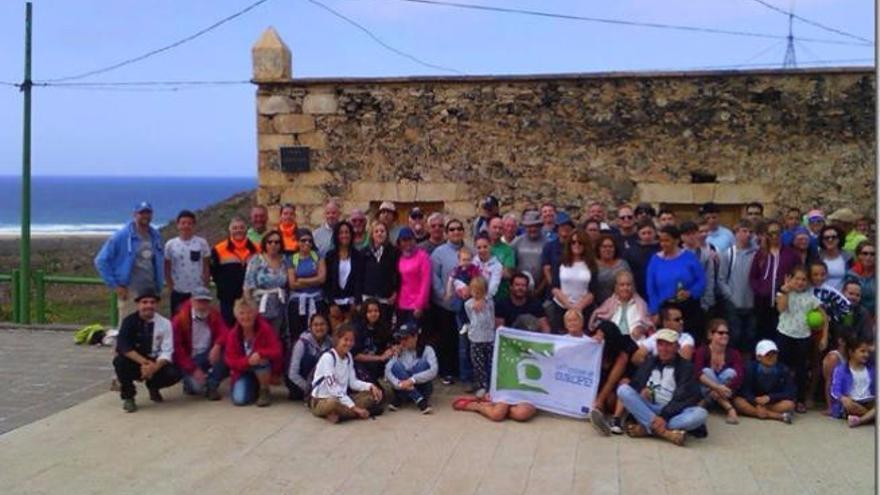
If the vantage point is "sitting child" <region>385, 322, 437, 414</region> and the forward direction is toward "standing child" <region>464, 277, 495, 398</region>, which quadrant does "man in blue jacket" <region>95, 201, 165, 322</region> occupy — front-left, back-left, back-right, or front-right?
back-left

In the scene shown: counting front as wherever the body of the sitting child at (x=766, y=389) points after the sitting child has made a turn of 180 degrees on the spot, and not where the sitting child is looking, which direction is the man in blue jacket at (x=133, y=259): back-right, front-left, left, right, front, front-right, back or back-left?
left

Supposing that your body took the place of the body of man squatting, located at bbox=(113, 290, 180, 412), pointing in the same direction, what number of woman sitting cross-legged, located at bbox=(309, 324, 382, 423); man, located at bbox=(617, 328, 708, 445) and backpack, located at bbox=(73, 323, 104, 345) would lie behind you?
1

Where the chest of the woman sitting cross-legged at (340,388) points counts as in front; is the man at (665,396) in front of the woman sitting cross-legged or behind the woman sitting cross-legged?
in front

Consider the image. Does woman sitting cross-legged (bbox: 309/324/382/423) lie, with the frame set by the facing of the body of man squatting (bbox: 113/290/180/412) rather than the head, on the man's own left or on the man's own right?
on the man's own left

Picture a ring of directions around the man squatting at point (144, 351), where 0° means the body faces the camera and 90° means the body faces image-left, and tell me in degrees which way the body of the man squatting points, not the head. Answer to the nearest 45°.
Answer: approximately 0°
